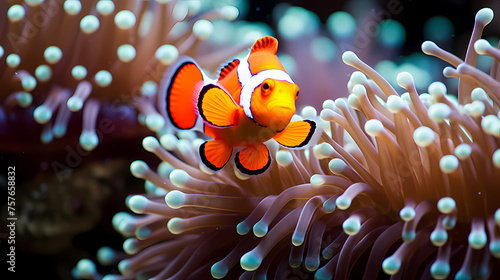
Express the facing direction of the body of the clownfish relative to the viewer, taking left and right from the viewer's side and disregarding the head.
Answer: facing the viewer and to the right of the viewer
